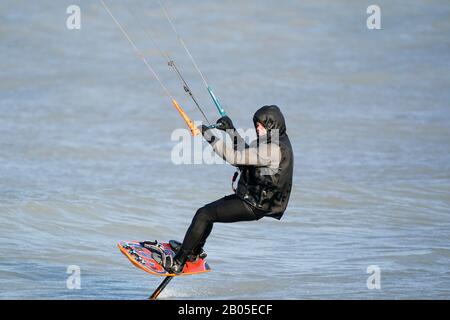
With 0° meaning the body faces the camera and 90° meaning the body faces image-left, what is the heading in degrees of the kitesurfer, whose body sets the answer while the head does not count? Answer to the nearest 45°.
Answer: approximately 90°
